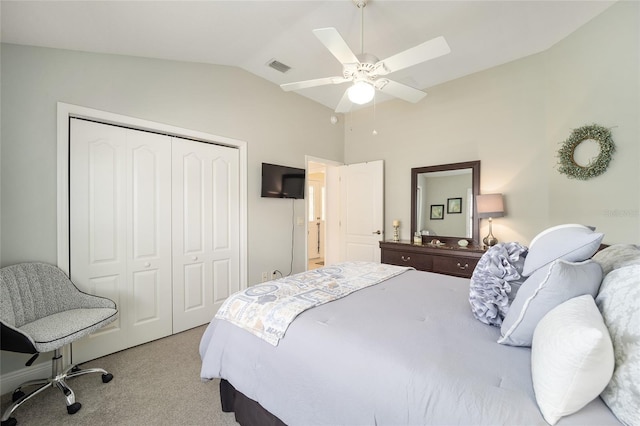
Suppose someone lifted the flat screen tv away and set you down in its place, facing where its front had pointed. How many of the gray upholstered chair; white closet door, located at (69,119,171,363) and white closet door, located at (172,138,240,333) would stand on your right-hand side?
3

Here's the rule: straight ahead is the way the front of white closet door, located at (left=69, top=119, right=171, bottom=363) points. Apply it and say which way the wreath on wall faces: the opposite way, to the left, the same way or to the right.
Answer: the opposite way

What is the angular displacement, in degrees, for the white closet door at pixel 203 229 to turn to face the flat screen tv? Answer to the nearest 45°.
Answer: approximately 45° to its left

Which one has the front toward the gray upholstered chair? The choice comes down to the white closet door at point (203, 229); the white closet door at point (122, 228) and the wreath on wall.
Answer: the wreath on wall

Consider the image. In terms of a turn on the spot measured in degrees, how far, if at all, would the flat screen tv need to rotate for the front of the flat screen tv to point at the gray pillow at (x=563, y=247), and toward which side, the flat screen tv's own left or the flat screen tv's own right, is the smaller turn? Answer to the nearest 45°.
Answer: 0° — it already faces it

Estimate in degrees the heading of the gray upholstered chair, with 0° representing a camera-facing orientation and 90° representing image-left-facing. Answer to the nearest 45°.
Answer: approximately 315°

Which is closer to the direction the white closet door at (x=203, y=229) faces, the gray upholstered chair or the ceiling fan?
the ceiling fan

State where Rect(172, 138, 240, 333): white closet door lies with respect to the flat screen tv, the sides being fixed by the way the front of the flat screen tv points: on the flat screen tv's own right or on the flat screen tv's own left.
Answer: on the flat screen tv's own right

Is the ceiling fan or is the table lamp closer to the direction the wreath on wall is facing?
the ceiling fan

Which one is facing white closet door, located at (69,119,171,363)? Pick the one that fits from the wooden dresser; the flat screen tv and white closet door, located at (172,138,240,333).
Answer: the wooden dresser

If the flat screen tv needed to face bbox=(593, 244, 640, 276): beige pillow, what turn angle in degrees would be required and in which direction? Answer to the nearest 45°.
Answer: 0° — it already faces it
